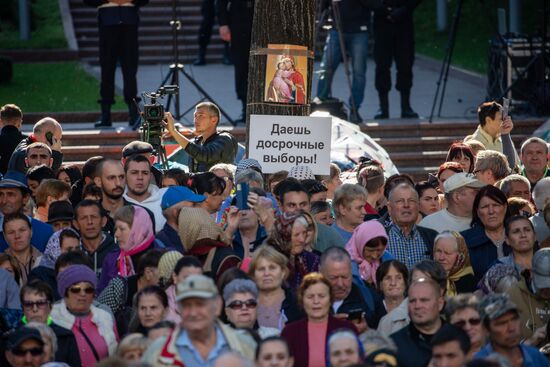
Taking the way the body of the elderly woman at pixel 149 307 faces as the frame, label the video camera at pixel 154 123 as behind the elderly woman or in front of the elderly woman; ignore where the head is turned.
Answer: behind

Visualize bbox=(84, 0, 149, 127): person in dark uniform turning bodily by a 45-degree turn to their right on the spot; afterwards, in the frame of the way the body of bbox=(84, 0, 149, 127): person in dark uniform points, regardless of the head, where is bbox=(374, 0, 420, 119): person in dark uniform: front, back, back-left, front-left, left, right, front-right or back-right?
back-left

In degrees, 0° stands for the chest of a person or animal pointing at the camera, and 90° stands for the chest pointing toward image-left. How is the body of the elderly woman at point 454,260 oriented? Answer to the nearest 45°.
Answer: approximately 45°

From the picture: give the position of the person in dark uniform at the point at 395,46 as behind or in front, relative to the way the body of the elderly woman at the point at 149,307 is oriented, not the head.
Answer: behind

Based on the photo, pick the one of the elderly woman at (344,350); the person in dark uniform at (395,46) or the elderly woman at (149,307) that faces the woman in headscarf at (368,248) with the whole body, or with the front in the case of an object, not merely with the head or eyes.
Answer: the person in dark uniform

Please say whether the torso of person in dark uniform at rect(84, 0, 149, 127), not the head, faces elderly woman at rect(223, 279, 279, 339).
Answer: yes

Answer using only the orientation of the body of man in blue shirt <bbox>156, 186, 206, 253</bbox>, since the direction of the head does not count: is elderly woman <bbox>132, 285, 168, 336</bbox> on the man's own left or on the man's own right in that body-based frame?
on the man's own right
